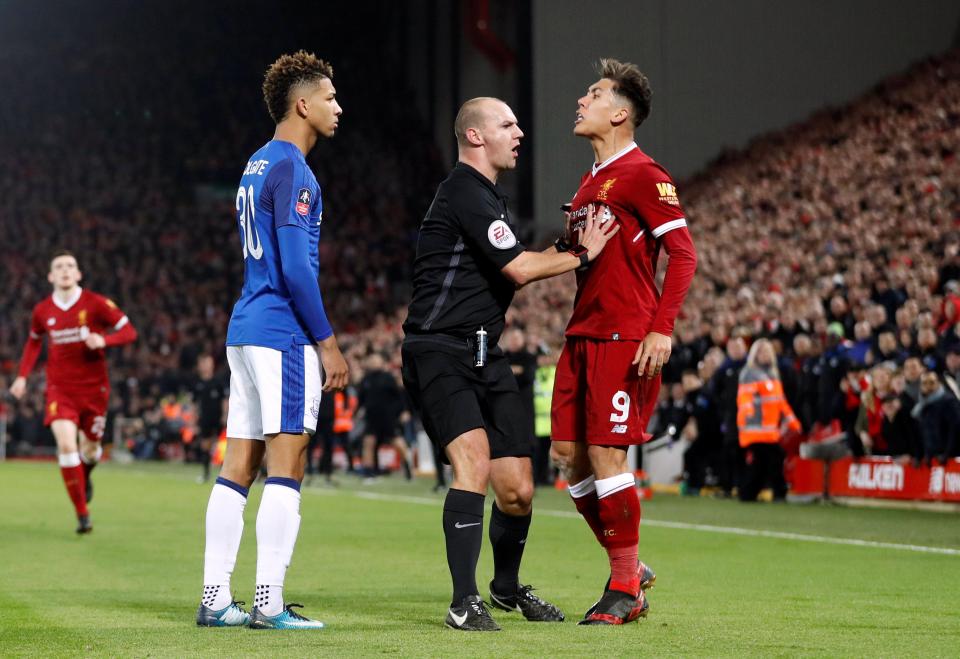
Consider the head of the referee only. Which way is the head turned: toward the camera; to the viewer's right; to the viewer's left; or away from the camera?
to the viewer's right

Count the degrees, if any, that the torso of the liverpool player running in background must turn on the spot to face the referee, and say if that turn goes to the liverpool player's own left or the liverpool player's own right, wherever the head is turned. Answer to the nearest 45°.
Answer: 0° — they already face them

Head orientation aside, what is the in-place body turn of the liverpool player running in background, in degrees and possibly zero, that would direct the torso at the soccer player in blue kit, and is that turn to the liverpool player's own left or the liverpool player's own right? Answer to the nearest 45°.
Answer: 0° — they already face them

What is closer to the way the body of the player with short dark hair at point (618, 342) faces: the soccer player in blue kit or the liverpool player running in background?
the soccer player in blue kit

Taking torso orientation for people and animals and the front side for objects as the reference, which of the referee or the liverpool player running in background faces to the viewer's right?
the referee

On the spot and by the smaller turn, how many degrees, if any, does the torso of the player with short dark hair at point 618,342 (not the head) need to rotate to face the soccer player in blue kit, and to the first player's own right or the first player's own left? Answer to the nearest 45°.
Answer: approximately 45° to the first player's own right

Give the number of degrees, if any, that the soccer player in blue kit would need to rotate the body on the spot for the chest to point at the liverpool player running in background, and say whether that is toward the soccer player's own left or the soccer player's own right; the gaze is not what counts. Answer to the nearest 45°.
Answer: approximately 45° to the soccer player's own left

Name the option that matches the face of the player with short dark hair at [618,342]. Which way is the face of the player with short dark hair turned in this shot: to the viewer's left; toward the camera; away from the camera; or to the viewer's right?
to the viewer's left

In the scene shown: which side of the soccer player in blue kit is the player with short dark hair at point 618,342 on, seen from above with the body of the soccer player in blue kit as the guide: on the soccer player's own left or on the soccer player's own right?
on the soccer player's own right

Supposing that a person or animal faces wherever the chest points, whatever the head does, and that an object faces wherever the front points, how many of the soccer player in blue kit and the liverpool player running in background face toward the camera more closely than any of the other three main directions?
1

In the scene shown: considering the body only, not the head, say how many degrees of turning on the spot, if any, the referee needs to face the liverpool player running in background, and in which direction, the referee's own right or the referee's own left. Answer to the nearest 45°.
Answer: approximately 135° to the referee's own left

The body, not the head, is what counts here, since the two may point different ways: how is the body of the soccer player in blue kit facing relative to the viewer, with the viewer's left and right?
facing away from the viewer and to the right of the viewer

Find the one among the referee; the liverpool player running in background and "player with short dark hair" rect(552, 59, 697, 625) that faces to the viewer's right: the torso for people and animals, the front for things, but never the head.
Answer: the referee

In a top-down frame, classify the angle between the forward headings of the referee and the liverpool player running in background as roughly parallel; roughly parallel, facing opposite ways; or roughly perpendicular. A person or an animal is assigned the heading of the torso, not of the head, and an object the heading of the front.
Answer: roughly perpendicular
